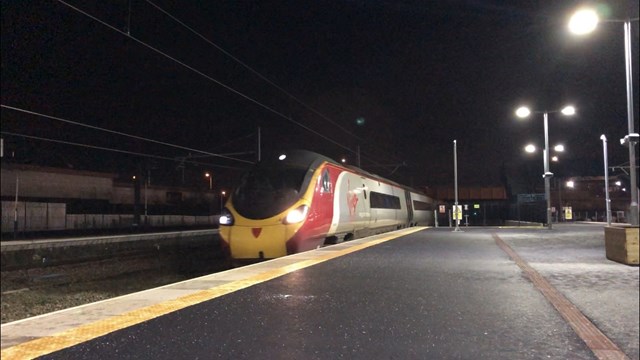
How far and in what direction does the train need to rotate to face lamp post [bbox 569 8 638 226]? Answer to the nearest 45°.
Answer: approximately 90° to its left

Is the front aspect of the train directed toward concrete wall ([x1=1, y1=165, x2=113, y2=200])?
no

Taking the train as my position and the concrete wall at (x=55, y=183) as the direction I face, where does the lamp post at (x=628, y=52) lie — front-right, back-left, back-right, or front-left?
back-right

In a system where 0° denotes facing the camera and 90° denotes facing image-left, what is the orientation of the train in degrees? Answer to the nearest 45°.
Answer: approximately 45°

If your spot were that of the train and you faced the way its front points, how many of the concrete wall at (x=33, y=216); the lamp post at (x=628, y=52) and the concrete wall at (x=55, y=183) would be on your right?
2

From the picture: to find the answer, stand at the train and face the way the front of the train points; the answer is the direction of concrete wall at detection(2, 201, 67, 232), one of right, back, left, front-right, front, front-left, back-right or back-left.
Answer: right
